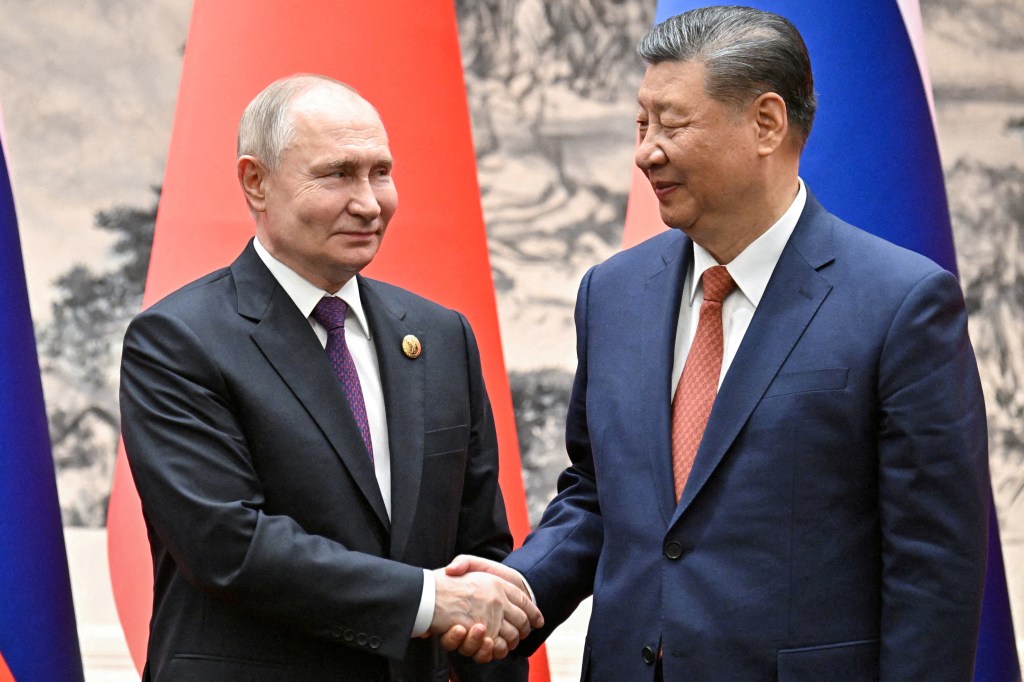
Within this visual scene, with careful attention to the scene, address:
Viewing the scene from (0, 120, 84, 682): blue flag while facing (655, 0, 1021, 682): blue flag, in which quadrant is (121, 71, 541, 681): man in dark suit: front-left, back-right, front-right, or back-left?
front-right

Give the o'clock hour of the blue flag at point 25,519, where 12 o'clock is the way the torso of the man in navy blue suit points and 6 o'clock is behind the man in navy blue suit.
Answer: The blue flag is roughly at 2 o'clock from the man in navy blue suit.

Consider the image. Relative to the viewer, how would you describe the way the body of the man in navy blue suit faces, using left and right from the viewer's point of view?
facing the viewer and to the left of the viewer

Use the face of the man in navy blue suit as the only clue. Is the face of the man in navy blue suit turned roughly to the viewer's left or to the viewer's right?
to the viewer's left

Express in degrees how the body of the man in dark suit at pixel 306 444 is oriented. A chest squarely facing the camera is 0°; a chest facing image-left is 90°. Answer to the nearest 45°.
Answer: approximately 315°

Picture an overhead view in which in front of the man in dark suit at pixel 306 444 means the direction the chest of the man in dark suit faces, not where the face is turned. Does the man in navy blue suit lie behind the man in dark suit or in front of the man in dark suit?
in front

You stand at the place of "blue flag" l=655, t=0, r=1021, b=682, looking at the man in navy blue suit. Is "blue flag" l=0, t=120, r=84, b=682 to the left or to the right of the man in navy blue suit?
right

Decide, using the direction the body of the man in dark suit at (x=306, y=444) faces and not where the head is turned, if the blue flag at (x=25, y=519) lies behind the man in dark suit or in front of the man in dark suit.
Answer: behind

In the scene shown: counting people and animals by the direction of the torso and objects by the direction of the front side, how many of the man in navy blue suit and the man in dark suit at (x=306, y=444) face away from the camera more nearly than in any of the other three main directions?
0

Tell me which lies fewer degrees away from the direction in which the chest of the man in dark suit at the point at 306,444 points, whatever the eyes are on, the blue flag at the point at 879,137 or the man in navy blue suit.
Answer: the man in navy blue suit

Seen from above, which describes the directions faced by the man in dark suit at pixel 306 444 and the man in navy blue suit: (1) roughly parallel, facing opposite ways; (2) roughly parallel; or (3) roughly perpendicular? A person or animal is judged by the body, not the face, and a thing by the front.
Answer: roughly perpendicular

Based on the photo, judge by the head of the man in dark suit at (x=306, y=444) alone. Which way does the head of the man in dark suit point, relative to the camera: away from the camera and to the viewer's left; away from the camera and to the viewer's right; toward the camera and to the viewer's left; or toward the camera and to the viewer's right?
toward the camera and to the viewer's right

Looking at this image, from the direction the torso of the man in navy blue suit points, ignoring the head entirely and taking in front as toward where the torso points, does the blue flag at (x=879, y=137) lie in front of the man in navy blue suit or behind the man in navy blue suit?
behind

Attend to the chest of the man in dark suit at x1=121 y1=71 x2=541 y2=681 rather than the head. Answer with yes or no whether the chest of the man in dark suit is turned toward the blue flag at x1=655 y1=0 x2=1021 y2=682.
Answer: no
